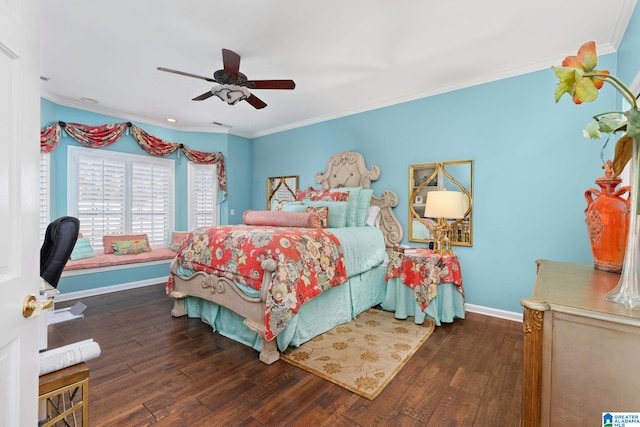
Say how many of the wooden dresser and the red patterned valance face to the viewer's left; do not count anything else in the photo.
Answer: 1

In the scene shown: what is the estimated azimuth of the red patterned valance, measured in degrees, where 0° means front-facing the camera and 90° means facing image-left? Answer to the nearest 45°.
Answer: approximately 315°

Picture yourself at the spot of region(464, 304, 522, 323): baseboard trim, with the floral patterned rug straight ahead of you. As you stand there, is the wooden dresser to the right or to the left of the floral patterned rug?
left

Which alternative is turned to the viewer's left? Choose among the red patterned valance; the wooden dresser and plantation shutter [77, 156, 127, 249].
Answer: the wooden dresser

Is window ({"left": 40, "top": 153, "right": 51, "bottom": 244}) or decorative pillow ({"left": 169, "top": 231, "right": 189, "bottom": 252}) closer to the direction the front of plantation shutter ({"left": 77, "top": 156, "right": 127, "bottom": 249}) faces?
the decorative pillow

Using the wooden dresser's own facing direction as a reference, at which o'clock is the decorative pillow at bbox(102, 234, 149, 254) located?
The decorative pillow is roughly at 12 o'clock from the wooden dresser.

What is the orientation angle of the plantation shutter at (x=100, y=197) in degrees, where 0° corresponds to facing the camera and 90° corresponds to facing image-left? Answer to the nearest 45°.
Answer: approximately 315°

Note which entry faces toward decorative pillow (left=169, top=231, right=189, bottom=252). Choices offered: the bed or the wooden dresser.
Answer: the wooden dresser

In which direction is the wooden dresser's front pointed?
to the viewer's left

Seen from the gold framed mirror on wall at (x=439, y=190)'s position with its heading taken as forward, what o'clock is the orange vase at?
The orange vase is roughly at 10 o'clock from the gold framed mirror on wall.

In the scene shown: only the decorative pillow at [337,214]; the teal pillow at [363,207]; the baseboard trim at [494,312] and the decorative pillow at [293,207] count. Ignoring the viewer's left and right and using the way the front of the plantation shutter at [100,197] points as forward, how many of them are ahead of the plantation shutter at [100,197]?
4

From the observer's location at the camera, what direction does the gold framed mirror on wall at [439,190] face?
facing the viewer and to the left of the viewer

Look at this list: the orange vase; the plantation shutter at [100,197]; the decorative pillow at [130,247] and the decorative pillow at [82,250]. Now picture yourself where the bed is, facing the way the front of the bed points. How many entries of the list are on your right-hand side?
3

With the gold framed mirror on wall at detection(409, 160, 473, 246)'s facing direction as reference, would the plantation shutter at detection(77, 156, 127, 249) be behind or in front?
in front

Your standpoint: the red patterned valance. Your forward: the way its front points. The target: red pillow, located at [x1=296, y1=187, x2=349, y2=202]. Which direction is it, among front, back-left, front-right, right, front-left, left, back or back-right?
front

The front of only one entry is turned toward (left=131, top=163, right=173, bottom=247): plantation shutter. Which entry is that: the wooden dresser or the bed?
the wooden dresser
